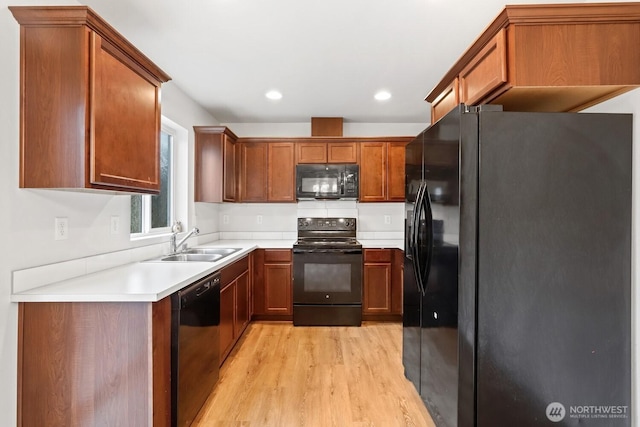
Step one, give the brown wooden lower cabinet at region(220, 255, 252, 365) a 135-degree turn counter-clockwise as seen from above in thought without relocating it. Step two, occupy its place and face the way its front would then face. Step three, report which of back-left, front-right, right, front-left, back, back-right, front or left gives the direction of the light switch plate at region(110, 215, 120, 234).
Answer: left

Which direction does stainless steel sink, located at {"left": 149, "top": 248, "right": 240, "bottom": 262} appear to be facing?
to the viewer's right

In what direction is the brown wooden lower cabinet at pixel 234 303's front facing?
to the viewer's right

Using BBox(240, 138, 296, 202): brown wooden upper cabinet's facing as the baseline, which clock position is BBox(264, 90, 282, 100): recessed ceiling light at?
The recessed ceiling light is roughly at 12 o'clock from the brown wooden upper cabinet.

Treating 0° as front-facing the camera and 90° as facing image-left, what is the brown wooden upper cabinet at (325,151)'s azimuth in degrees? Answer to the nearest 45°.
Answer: approximately 0°

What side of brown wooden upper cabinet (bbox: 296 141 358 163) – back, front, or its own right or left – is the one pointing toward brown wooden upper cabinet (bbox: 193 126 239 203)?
right

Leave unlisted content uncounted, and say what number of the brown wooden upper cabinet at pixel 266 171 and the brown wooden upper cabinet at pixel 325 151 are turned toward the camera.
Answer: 2

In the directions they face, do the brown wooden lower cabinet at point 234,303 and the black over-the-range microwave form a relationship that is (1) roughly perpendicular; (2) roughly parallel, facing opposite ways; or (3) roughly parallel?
roughly perpendicular

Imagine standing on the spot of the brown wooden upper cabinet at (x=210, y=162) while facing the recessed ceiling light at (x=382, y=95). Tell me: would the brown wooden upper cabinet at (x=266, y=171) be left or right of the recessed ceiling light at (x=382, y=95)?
left

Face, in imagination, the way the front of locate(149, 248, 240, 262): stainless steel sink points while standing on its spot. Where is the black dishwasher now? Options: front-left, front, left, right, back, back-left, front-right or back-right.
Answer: right

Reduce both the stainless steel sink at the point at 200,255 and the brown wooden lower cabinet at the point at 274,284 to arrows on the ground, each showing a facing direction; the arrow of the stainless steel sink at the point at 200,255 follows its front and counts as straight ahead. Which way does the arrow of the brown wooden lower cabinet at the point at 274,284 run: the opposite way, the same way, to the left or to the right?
to the right

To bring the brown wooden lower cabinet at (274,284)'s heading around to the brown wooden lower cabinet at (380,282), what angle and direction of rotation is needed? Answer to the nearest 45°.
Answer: approximately 90° to its left
